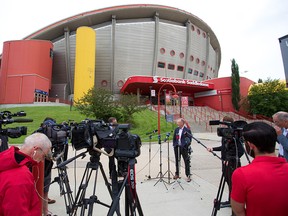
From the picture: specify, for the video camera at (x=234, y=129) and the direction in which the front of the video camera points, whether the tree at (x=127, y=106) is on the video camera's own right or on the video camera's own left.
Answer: on the video camera's own right

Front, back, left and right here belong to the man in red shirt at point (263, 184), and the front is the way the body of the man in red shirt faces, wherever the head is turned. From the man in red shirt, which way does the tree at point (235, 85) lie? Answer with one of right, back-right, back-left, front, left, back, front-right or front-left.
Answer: front-right

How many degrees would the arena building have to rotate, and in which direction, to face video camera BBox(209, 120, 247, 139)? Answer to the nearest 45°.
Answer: approximately 45° to its right

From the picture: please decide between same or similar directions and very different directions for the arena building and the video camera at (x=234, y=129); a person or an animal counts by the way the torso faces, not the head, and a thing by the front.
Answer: very different directions

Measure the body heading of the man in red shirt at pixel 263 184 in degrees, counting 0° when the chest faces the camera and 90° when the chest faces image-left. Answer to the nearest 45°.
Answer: approximately 135°

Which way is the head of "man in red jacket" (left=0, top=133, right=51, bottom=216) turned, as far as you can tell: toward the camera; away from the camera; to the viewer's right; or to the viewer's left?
to the viewer's right

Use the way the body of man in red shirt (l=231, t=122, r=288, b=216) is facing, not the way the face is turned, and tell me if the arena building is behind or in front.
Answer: in front

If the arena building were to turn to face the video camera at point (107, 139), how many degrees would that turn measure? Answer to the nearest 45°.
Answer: approximately 45° to its right

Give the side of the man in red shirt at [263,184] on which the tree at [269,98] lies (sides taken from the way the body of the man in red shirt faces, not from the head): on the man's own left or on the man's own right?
on the man's own right

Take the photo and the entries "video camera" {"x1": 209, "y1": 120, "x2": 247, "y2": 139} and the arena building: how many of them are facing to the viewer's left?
1

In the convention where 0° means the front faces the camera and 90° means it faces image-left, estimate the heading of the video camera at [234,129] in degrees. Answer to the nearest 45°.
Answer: approximately 90°

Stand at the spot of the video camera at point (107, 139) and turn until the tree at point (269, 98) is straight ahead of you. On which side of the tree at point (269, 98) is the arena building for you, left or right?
left
